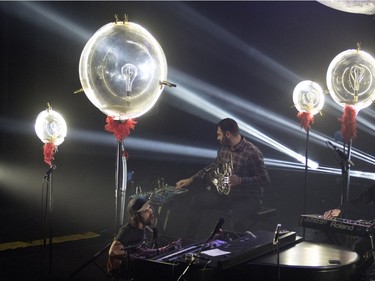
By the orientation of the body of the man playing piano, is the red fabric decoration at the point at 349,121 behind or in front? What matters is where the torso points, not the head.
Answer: in front

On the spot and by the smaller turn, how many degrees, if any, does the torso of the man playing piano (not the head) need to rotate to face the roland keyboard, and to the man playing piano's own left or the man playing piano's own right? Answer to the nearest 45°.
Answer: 0° — they already face it

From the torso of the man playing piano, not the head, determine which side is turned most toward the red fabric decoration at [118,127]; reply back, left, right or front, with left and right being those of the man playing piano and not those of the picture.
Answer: left

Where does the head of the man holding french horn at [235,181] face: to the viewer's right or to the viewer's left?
to the viewer's left

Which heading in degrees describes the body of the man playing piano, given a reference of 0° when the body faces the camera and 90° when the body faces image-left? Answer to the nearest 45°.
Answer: approximately 270°
